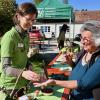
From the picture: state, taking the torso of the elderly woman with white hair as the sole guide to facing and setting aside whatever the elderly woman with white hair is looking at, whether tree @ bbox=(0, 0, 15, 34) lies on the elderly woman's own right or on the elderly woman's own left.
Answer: on the elderly woman's own right

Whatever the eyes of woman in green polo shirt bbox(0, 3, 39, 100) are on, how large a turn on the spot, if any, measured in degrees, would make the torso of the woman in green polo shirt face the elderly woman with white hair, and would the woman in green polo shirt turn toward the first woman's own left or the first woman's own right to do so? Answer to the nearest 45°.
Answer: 0° — they already face them

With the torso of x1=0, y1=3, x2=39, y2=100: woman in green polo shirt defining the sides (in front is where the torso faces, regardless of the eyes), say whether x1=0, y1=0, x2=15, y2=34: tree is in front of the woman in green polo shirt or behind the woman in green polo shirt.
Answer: behind

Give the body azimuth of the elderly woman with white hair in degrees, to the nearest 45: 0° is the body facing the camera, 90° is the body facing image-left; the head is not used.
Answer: approximately 45°

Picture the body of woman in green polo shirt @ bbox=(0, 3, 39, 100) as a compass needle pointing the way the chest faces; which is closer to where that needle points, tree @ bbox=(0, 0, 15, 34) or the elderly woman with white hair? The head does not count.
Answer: the elderly woman with white hair

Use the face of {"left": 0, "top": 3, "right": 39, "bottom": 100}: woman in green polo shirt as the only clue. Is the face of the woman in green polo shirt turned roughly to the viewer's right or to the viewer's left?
to the viewer's right

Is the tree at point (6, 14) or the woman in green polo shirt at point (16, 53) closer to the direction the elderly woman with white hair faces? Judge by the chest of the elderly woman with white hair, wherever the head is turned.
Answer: the woman in green polo shirt

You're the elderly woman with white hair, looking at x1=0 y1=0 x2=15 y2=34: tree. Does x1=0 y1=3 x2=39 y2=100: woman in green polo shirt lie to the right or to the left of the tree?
left
